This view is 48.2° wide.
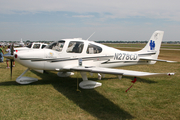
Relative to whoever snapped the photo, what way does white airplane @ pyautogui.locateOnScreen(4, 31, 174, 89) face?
facing the viewer and to the left of the viewer
